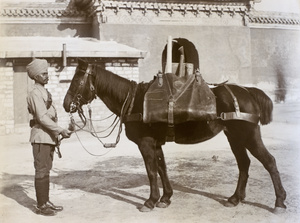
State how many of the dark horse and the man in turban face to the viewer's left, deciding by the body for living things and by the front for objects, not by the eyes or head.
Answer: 1

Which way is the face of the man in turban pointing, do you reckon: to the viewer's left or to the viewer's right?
to the viewer's right

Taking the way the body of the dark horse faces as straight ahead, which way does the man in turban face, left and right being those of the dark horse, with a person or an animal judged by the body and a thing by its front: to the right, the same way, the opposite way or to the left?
the opposite way

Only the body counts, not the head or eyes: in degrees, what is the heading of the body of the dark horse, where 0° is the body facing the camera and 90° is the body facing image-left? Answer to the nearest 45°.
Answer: approximately 90°

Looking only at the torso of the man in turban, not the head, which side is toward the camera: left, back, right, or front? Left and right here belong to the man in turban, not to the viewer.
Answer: right

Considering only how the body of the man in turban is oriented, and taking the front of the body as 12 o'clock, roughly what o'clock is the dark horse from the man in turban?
The dark horse is roughly at 12 o'clock from the man in turban.
